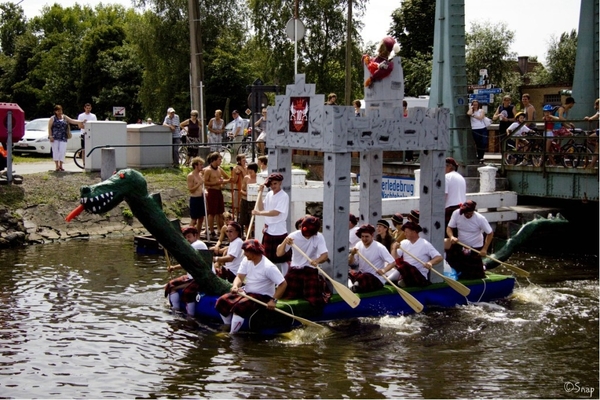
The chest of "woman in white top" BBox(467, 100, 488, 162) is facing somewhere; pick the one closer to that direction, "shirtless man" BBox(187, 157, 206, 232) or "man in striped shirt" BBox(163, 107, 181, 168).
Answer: the shirtless man

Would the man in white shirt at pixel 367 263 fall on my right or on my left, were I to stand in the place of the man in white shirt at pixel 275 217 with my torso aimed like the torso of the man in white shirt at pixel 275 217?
on my left

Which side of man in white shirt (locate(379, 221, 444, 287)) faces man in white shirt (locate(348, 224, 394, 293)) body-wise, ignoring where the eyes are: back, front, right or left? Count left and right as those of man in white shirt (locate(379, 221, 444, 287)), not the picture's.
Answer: front

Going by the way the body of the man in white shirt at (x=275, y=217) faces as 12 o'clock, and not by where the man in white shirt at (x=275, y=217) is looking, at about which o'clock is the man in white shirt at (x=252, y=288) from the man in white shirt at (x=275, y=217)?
the man in white shirt at (x=252, y=288) is roughly at 11 o'clock from the man in white shirt at (x=275, y=217).

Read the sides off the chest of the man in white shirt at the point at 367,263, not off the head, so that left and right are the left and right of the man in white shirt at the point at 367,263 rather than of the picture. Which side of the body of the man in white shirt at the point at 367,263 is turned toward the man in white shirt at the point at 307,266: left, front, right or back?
front

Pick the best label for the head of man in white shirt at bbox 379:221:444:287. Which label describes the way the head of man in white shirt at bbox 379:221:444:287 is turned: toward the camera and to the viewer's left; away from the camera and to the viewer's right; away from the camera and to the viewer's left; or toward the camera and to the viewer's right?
toward the camera and to the viewer's left

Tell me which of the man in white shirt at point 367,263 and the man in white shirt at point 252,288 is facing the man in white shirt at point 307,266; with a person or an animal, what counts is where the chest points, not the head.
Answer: the man in white shirt at point 367,263

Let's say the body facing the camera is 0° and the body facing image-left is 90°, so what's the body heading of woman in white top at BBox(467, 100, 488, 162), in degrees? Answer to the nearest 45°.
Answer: approximately 45°

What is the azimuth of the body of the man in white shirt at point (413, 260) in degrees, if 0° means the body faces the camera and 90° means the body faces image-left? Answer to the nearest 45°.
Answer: approximately 45°

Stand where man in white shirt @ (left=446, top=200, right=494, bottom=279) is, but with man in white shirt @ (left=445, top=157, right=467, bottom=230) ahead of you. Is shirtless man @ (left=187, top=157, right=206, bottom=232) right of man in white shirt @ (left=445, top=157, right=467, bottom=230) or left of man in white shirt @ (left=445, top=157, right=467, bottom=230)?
left

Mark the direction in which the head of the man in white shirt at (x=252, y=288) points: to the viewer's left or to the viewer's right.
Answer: to the viewer's left

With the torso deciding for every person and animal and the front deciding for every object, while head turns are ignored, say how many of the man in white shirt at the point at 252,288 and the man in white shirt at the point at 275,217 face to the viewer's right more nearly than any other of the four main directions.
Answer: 0

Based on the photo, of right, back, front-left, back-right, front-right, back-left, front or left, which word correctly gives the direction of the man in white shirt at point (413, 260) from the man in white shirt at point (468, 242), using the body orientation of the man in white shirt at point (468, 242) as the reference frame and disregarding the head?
front-right
